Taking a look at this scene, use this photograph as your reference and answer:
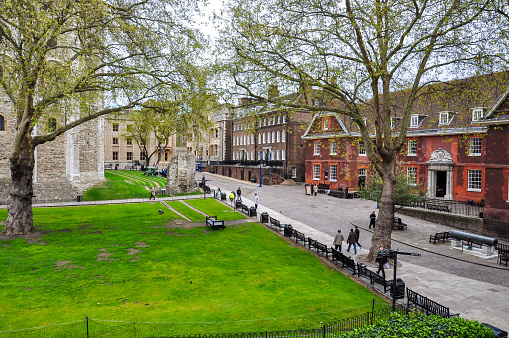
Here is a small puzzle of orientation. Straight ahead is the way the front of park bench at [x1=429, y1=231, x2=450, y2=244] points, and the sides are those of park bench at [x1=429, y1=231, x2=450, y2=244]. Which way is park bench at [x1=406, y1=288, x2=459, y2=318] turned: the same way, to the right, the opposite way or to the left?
the opposite way

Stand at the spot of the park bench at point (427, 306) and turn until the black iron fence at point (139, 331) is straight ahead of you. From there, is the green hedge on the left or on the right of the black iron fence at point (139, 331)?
left

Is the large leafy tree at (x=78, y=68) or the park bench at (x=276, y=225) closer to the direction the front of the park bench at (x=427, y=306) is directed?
the park bench

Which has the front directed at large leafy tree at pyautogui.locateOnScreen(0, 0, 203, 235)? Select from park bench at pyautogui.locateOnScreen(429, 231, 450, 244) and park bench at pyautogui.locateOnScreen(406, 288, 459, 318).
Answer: park bench at pyautogui.locateOnScreen(429, 231, 450, 244)

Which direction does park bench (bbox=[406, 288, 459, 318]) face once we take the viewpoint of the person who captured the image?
facing away from the viewer and to the right of the viewer

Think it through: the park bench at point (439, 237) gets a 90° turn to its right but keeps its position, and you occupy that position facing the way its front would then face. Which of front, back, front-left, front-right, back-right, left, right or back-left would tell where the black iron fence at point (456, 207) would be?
front-right

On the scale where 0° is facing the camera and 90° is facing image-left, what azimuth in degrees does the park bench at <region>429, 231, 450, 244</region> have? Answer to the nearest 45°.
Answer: approximately 45°

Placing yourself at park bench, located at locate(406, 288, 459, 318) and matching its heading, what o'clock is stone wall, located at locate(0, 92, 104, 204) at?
The stone wall is roughly at 8 o'clock from the park bench.

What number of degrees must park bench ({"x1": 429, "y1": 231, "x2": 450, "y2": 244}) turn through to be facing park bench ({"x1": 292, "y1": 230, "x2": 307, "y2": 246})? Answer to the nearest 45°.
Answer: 0° — it already faces it

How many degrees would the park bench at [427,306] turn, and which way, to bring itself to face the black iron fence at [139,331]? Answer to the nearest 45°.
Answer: approximately 180°

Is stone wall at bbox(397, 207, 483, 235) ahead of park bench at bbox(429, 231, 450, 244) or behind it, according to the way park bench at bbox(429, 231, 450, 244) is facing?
behind

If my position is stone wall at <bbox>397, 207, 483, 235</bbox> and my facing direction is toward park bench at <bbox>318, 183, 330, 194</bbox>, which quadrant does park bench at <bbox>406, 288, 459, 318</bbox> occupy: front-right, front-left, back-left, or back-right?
back-left

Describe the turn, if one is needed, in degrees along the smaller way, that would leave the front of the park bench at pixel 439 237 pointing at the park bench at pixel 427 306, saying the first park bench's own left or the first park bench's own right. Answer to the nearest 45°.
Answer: approximately 45° to the first park bench's own left
